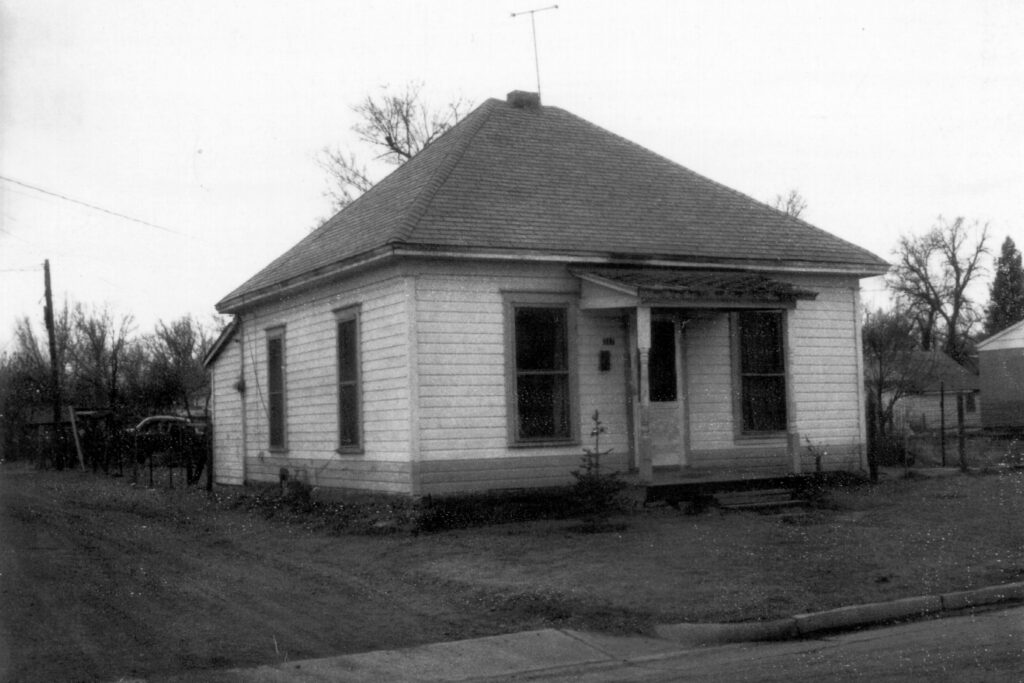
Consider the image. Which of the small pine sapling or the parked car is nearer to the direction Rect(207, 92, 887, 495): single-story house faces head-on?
the small pine sapling

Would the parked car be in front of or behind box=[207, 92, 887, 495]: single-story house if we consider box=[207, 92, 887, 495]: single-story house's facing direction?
behind

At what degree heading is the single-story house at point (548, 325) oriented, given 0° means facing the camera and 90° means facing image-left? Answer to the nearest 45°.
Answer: approximately 315°

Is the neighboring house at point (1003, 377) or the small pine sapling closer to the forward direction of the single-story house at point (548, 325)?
the small pine sapling

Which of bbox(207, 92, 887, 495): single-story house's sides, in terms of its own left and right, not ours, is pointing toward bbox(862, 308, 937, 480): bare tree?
left

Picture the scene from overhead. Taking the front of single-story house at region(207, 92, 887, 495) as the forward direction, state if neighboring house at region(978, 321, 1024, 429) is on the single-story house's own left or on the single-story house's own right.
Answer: on the single-story house's own left
